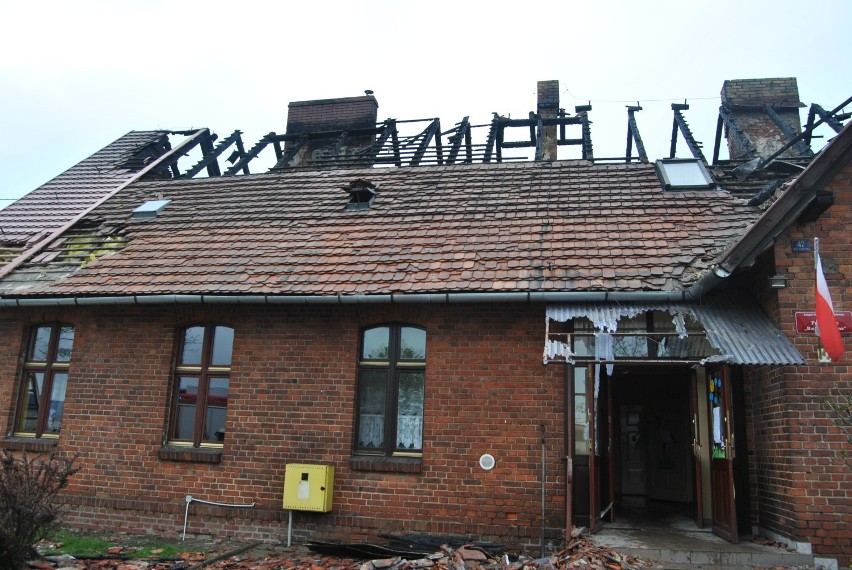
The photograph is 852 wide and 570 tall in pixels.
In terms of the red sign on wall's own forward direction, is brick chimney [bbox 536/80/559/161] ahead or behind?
behind

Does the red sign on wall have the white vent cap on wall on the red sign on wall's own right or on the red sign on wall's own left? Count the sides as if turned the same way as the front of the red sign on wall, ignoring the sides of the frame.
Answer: on the red sign on wall's own right

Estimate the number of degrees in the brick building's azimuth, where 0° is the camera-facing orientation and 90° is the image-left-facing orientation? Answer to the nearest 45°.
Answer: approximately 0°

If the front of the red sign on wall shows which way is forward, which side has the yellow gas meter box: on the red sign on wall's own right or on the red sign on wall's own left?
on the red sign on wall's own right

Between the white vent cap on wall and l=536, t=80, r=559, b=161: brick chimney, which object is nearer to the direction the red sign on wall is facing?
the white vent cap on wall

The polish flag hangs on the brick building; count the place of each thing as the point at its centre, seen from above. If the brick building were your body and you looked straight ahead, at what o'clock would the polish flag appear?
The polish flag is roughly at 10 o'clock from the brick building.

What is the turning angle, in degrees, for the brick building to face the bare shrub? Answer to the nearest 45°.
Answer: approximately 45° to its right
